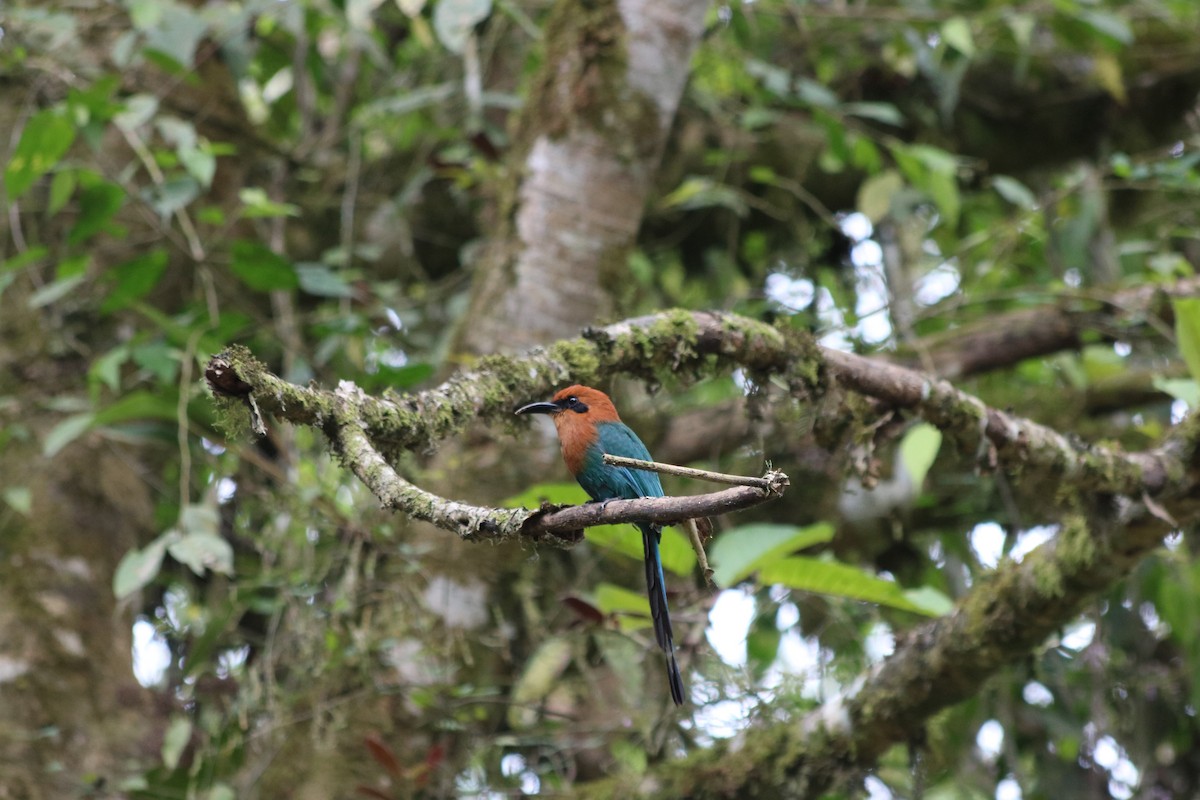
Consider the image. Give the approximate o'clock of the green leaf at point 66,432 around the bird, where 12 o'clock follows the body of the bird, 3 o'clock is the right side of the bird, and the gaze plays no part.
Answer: The green leaf is roughly at 1 o'clock from the bird.

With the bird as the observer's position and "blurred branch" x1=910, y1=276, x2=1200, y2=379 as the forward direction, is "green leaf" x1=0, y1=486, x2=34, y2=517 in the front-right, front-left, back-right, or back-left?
back-left

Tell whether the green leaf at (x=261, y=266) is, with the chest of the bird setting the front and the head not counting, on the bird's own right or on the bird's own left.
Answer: on the bird's own right

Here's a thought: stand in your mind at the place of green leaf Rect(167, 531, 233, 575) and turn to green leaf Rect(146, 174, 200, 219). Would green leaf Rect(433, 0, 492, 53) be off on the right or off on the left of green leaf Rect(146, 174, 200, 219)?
right

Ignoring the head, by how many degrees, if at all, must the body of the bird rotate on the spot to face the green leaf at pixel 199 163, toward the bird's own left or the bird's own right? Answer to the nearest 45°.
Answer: approximately 45° to the bird's own right

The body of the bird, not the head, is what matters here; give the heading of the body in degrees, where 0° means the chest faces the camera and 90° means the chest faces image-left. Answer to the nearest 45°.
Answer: approximately 90°

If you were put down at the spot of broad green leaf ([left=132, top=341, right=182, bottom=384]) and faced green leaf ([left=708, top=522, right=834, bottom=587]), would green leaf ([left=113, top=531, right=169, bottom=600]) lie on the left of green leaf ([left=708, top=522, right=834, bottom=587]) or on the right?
right

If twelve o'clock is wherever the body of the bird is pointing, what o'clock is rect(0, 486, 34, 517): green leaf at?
The green leaf is roughly at 1 o'clock from the bird.

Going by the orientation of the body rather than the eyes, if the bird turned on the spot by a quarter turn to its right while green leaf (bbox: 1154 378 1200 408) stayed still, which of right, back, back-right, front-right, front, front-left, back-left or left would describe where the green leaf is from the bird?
right

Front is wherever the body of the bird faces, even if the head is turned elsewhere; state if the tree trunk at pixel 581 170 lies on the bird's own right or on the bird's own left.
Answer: on the bird's own right
